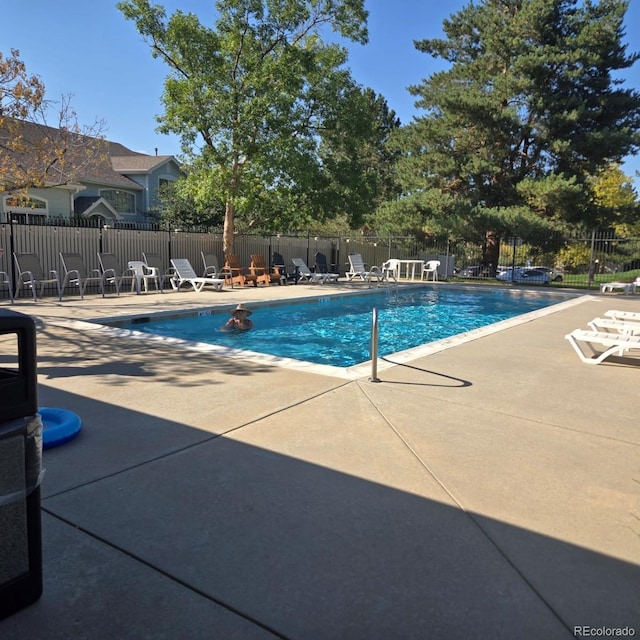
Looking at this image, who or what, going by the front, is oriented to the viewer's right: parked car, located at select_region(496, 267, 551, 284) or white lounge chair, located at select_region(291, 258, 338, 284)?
the white lounge chair

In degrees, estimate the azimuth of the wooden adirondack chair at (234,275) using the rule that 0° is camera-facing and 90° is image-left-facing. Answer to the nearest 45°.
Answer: approximately 315°

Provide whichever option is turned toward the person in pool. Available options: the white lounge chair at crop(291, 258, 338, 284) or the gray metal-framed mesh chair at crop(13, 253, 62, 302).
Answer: the gray metal-framed mesh chair

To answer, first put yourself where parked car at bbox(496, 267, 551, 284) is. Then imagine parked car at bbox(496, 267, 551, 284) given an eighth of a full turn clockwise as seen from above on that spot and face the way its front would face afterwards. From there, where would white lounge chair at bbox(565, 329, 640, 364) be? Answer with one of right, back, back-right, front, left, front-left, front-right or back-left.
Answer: back-left

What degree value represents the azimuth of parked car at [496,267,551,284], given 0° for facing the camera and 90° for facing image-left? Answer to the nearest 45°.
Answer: approximately 90°

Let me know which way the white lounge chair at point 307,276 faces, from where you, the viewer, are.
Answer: facing to the right of the viewer

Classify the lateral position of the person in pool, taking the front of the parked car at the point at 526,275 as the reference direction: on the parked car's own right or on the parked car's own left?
on the parked car's own left

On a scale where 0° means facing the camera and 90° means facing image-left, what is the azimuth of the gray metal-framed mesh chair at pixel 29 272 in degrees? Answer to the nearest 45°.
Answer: approximately 315°

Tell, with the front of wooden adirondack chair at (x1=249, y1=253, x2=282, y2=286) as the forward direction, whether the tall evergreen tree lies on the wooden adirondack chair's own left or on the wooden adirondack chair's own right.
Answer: on the wooden adirondack chair's own left

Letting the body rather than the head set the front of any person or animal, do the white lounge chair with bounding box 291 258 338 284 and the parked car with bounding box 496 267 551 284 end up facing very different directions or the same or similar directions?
very different directions

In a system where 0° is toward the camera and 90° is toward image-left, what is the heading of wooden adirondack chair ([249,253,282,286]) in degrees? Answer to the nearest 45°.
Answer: approximately 315°

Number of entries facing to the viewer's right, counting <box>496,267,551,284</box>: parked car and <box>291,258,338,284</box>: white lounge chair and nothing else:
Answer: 1

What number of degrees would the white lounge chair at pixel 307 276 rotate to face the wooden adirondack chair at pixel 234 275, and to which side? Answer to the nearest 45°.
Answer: approximately 135° to its right

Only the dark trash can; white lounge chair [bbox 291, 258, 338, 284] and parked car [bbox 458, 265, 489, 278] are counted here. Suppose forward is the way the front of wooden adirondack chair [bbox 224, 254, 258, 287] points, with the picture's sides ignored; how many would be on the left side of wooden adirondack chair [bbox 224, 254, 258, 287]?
2
